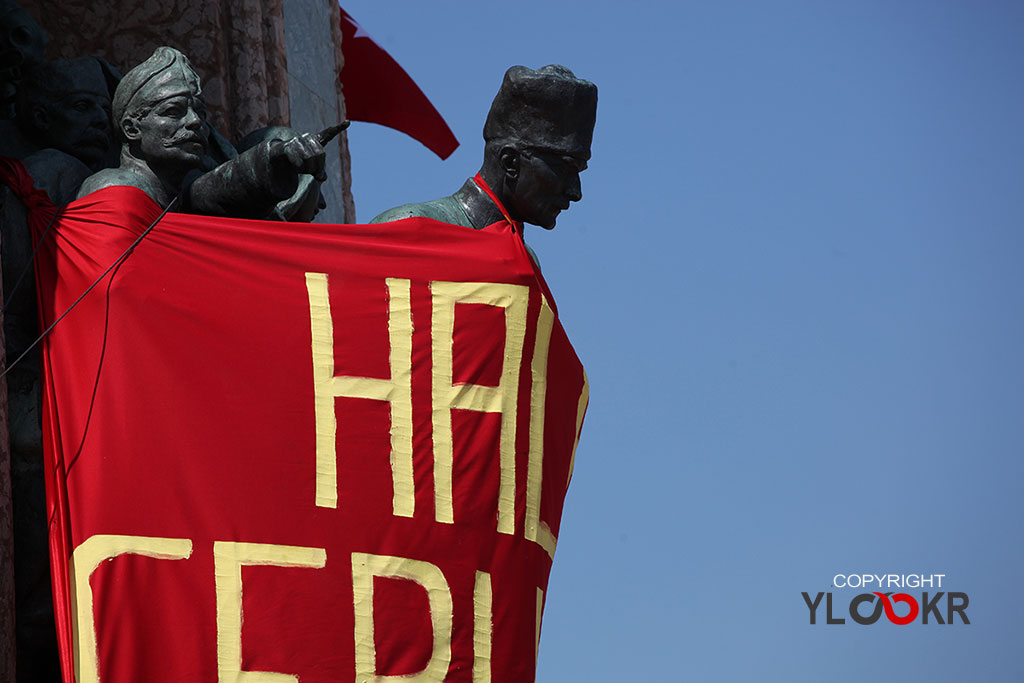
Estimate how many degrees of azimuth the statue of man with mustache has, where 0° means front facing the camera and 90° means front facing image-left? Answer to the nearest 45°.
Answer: approximately 315°

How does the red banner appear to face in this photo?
toward the camera

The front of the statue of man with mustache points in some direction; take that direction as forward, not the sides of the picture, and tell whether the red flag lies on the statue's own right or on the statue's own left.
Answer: on the statue's own left

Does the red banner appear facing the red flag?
no

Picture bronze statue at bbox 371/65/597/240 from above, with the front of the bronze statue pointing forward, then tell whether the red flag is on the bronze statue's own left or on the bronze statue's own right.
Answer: on the bronze statue's own left

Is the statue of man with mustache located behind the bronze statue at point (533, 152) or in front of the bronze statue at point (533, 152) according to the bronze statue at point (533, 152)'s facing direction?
behind

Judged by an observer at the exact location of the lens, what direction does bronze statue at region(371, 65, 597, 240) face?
facing to the right of the viewer
